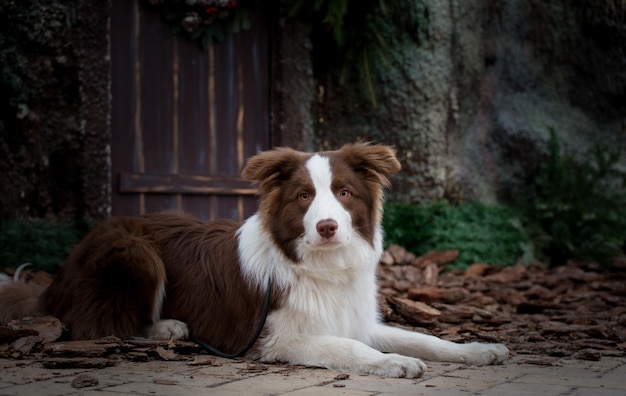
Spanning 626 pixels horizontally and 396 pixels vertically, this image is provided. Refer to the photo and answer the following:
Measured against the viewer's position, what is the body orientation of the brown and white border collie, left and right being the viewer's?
facing to the right of the viewer

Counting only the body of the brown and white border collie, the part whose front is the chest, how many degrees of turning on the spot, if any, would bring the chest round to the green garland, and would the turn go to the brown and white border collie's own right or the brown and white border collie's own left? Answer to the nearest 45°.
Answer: approximately 90° to the brown and white border collie's own left

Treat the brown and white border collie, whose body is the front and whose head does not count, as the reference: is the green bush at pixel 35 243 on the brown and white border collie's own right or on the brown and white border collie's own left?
on the brown and white border collie's own left

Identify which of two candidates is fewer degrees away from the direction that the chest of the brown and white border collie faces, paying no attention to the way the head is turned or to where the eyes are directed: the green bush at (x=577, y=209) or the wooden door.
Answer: the green bush

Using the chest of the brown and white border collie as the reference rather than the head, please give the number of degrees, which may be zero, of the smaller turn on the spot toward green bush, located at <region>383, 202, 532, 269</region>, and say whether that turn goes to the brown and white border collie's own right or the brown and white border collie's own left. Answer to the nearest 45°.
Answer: approximately 45° to the brown and white border collie's own left

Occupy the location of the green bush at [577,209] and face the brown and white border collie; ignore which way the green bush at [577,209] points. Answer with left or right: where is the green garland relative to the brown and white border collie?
right

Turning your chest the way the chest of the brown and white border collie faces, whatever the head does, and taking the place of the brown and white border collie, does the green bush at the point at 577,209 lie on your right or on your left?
on your left

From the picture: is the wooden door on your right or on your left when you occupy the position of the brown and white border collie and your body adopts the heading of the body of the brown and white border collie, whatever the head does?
on your left

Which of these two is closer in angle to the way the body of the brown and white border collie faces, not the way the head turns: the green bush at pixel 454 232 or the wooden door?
the green bush
